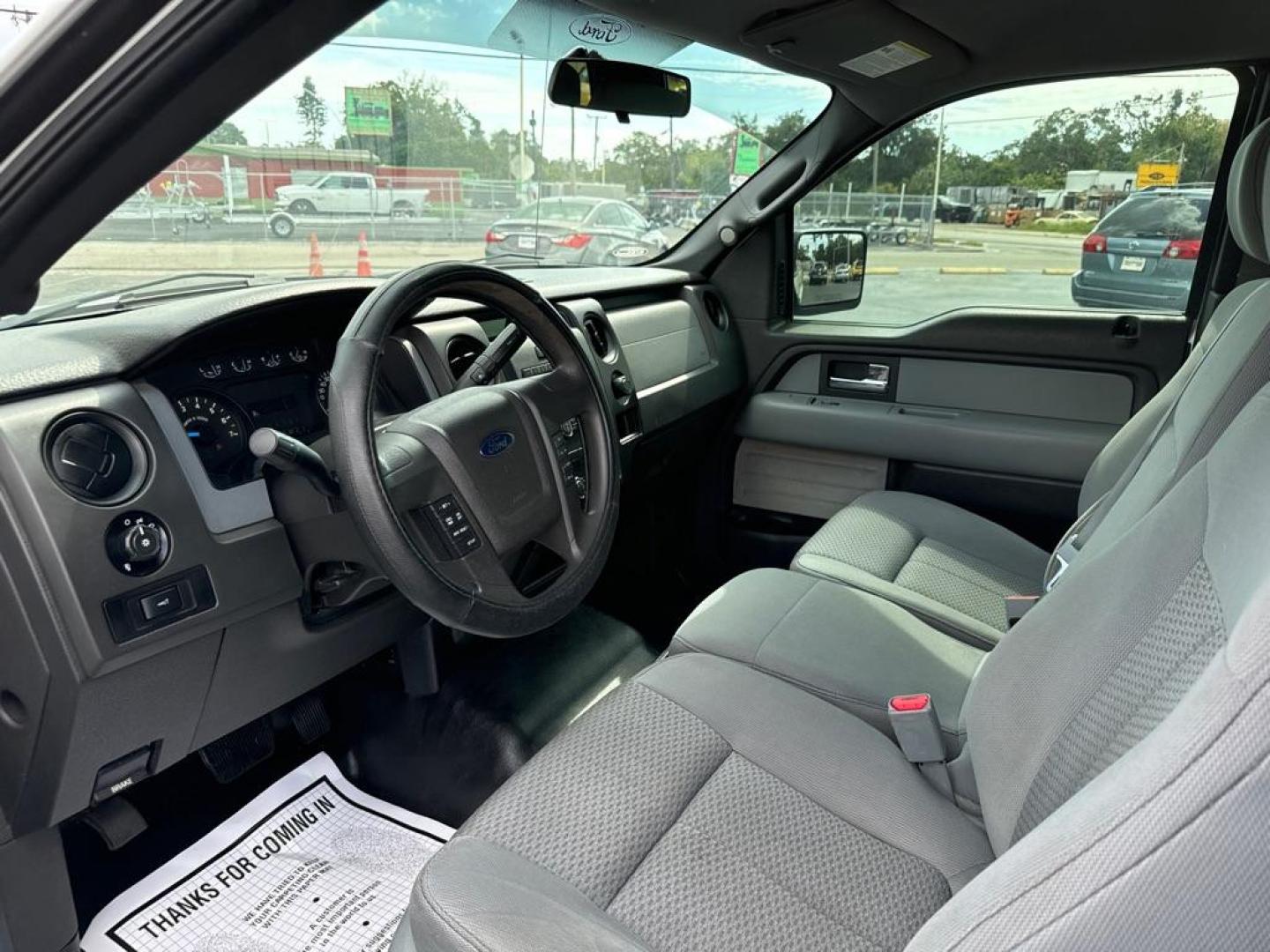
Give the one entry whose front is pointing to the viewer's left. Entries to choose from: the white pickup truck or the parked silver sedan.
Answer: the white pickup truck

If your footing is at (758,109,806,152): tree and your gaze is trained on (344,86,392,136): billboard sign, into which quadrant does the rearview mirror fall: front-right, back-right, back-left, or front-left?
front-left

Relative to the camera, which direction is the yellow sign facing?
toward the camera

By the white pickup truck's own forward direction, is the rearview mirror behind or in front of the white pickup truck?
behind

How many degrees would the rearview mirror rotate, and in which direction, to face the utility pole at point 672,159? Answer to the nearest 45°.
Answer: approximately 180°

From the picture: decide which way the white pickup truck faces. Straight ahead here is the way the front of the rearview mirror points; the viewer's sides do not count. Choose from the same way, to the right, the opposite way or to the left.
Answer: to the right

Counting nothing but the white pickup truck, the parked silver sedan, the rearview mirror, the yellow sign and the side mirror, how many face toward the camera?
3

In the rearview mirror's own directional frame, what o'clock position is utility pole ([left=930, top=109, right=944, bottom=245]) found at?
The utility pole is roughly at 8 o'clock from the rearview mirror.

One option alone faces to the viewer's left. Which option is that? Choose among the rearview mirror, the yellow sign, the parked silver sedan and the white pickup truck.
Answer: the white pickup truck

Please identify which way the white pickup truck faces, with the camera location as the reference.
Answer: facing to the left of the viewer

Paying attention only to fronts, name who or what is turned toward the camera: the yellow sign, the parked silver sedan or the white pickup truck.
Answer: the yellow sign

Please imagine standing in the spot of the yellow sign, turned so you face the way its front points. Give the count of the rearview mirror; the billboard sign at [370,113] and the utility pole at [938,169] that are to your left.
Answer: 0

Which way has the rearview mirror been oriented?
toward the camera
